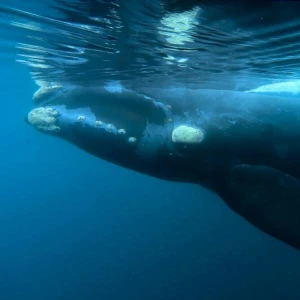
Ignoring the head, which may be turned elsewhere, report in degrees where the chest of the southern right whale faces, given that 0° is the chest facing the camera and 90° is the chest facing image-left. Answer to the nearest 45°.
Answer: approximately 90°
